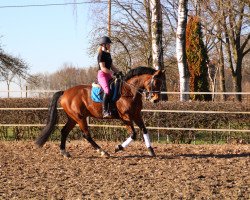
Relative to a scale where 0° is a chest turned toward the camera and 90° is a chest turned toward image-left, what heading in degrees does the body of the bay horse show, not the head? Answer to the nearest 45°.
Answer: approximately 270°

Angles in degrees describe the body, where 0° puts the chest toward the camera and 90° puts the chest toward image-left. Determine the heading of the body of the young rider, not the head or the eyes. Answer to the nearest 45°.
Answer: approximately 270°
